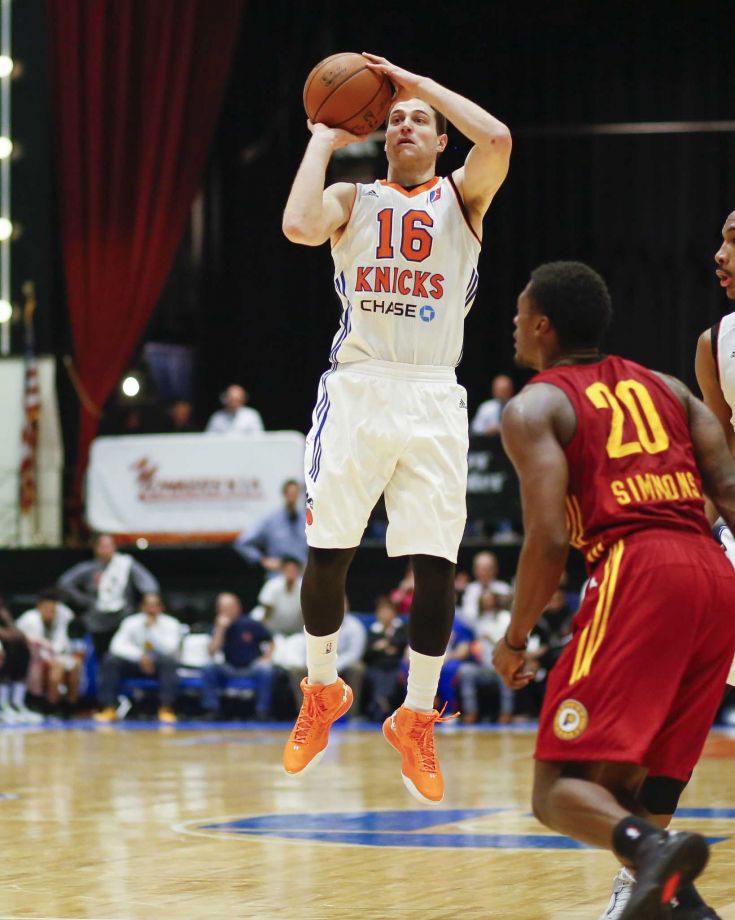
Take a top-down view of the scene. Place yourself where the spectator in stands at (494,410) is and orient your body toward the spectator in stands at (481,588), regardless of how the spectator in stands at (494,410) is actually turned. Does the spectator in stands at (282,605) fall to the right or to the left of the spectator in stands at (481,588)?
right

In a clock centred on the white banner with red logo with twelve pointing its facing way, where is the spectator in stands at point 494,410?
The spectator in stands is roughly at 9 o'clock from the white banner with red logo.

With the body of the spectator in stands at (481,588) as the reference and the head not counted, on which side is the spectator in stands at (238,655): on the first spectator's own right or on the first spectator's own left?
on the first spectator's own right

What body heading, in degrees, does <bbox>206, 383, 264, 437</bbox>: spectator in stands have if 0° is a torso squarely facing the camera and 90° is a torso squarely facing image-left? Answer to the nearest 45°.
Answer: approximately 0°

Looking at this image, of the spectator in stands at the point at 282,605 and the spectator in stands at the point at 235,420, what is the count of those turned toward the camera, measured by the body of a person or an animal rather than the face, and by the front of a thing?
2

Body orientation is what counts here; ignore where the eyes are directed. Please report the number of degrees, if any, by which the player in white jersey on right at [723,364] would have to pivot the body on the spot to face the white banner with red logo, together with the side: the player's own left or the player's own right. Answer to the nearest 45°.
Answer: approximately 90° to the player's own right

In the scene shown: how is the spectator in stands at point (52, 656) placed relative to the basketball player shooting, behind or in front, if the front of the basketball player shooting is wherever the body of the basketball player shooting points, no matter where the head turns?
behind

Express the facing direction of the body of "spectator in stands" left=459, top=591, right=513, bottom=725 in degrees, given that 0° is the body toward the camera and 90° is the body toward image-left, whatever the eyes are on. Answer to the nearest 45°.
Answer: approximately 0°

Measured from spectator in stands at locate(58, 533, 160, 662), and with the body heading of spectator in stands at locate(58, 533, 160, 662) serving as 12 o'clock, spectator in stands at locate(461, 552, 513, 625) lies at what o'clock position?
spectator in stands at locate(461, 552, 513, 625) is roughly at 10 o'clock from spectator in stands at locate(58, 533, 160, 662).

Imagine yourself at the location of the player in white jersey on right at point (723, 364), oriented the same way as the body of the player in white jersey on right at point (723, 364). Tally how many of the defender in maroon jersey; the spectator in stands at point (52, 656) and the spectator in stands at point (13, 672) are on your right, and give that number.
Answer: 2
